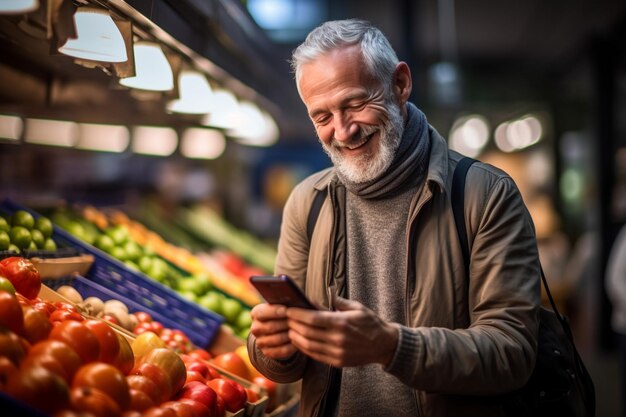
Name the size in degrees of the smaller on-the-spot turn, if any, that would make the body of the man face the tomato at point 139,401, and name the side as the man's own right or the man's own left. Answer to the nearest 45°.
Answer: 0° — they already face it

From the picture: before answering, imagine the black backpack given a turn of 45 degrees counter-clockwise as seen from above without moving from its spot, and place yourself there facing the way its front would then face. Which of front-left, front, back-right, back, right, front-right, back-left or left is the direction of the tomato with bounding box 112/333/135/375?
left

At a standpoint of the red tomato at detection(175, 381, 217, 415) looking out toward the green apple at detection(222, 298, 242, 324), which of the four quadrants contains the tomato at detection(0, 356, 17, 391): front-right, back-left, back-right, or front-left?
back-left

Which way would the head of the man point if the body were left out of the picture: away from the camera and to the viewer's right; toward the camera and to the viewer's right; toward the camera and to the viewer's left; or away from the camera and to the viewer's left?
toward the camera and to the viewer's left

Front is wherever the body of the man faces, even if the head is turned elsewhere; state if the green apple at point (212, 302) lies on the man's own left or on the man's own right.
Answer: on the man's own right

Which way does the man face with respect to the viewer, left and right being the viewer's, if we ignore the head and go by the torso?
facing the viewer and to the left of the viewer

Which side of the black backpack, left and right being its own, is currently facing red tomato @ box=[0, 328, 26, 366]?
back

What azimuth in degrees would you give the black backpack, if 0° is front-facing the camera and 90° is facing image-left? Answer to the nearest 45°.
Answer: approximately 225°

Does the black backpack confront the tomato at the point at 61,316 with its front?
no

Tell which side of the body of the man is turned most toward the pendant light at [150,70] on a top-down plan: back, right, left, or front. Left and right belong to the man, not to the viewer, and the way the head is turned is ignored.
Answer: right

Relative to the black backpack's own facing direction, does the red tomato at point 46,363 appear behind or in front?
behind

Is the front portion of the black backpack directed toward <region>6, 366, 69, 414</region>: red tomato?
no

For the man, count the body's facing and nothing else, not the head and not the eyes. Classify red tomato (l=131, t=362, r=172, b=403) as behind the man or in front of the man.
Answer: in front

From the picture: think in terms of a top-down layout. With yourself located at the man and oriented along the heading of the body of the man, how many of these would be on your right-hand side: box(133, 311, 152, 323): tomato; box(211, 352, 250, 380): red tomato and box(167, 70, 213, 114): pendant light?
3

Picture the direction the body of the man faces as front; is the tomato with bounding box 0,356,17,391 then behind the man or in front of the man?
in front
